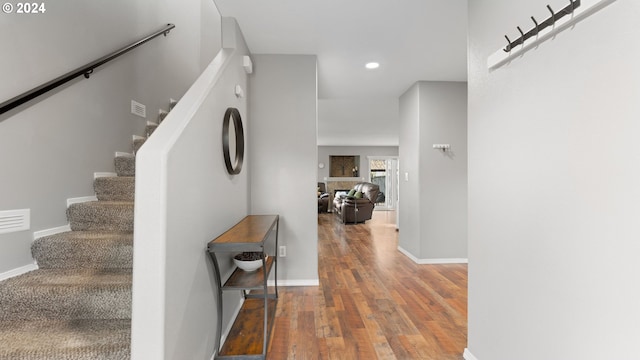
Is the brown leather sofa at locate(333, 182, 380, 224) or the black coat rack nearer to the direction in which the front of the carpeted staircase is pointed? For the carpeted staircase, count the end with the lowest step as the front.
the black coat rack

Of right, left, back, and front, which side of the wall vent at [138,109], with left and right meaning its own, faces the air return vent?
right

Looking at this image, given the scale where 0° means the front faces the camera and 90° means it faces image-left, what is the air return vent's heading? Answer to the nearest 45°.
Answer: approximately 315°

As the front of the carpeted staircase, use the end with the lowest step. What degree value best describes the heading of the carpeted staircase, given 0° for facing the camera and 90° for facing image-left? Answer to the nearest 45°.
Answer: approximately 0°

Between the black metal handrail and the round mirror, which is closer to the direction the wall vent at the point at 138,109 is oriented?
the round mirror
